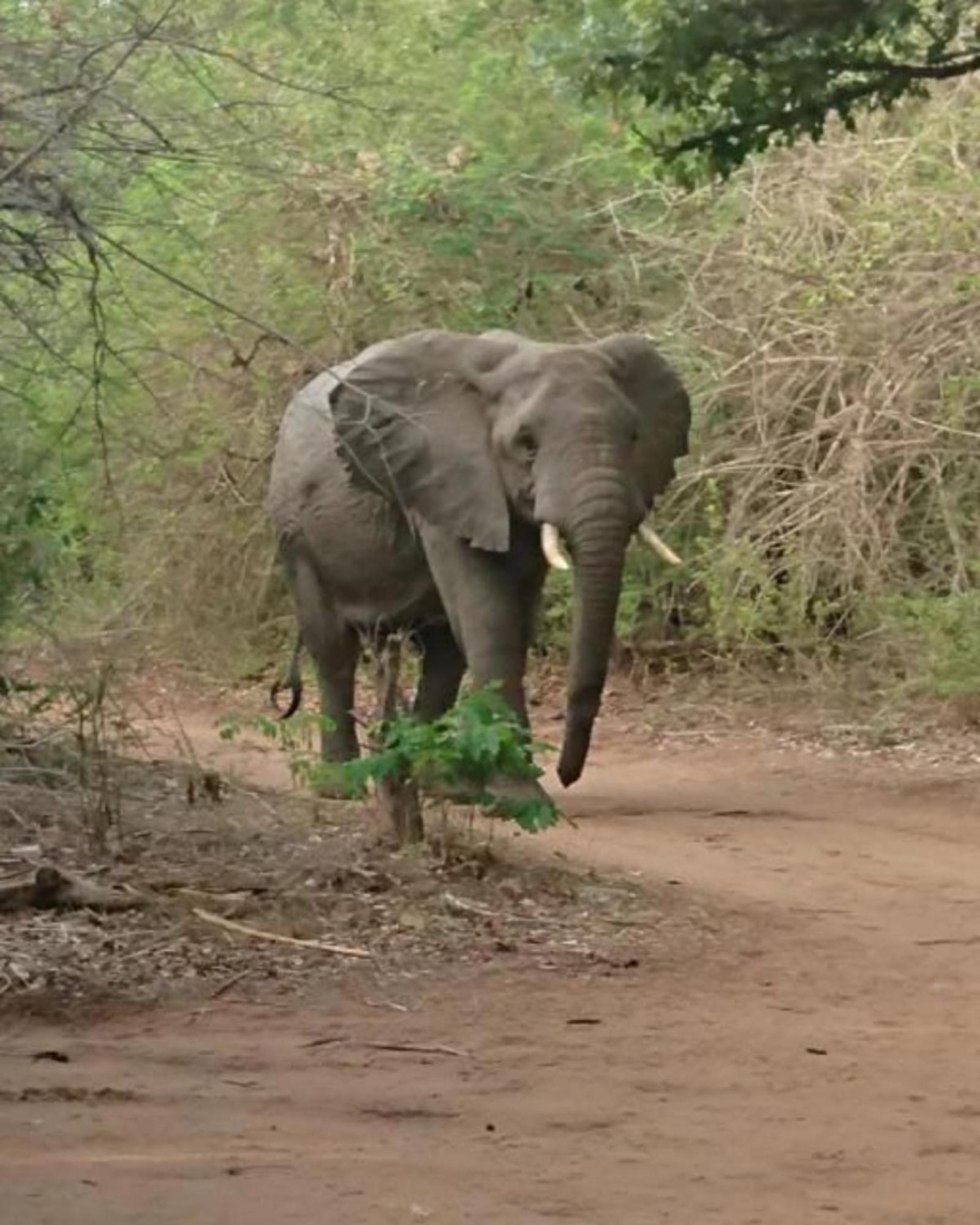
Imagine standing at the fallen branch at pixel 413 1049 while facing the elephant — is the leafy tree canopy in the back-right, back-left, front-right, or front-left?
front-right

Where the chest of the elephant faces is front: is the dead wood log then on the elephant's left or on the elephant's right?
on the elephant's right

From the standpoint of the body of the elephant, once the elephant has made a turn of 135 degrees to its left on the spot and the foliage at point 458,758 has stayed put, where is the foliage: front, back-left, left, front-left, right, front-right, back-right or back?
back

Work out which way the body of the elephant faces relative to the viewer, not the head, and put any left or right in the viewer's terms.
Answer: facing the viewer and to the right of the viewer

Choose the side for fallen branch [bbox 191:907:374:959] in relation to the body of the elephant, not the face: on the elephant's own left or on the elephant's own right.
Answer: on the elephant's own right

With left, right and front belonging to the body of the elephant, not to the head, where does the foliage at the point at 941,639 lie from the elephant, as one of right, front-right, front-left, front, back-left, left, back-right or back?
left

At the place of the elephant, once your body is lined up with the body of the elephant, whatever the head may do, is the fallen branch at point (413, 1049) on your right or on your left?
on your right
